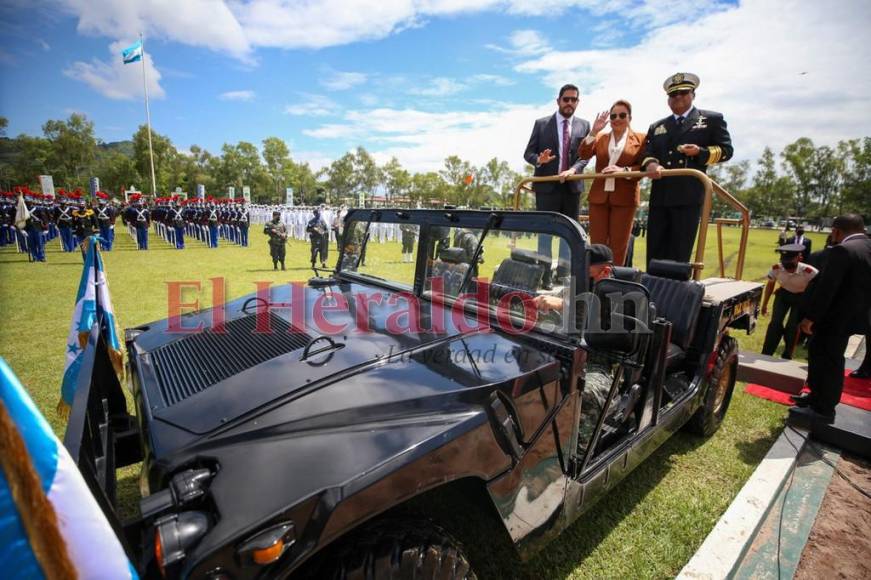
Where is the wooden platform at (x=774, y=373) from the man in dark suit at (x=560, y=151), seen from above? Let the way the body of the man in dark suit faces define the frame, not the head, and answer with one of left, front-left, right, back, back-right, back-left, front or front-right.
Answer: left

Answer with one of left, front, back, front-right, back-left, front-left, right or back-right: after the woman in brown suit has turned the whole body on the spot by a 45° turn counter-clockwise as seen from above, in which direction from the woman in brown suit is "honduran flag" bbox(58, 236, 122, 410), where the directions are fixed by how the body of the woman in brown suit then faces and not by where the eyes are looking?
right

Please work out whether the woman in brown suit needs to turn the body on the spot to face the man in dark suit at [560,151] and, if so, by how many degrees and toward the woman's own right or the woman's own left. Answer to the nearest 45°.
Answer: approximately 135° to the woman's own right

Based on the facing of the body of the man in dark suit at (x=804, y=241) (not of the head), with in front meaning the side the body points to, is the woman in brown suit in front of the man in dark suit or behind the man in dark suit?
in front

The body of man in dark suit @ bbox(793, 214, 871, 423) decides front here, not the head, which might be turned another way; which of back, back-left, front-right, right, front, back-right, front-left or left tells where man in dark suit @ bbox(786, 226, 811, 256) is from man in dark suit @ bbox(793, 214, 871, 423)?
front-right

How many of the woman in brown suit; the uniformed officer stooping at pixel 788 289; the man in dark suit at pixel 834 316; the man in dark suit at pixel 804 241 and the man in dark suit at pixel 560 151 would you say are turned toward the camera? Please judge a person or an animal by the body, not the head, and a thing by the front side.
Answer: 4

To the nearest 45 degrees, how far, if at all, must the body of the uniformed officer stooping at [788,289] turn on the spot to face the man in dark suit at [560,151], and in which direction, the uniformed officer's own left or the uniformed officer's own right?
approximately 45° to the uniformed officer's own right
